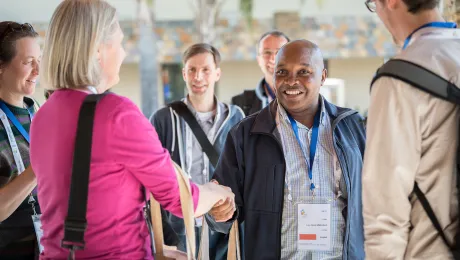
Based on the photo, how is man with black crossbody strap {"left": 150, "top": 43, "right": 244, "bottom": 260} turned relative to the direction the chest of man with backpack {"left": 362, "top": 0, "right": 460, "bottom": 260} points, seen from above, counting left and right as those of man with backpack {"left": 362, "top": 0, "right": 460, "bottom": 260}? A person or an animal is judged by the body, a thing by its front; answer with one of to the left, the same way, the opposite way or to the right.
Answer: the opposite way

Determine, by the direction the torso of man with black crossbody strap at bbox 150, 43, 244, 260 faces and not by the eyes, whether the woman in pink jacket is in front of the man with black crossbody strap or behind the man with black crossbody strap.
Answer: in front

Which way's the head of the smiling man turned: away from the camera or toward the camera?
toward the camera

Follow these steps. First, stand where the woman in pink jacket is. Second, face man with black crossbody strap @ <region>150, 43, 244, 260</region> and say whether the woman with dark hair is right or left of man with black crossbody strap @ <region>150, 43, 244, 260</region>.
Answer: left

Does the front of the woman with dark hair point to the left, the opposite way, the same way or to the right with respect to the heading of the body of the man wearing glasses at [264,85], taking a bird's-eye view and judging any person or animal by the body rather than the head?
to the left

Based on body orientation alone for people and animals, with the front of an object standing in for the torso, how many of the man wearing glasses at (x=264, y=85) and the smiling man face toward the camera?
2

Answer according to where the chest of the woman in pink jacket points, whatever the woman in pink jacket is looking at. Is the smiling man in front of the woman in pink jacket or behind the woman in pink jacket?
in front

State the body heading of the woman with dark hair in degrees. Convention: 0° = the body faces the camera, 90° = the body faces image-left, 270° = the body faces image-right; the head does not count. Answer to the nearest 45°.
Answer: approximately 315°

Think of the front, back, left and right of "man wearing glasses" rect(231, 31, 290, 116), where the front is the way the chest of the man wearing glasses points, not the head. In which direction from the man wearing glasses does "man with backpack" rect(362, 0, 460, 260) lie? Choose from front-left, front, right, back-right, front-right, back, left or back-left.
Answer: front

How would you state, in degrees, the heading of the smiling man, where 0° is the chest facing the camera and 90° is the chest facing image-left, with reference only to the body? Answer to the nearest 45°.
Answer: approximately 0°

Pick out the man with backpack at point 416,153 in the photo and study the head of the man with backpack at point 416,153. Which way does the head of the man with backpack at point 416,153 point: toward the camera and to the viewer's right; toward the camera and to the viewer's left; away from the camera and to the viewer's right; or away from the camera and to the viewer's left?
away from the camera and to the viewer's left

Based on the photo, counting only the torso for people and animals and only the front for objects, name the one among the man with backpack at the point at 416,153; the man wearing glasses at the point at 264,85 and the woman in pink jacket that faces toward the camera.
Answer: the man wearing glasses

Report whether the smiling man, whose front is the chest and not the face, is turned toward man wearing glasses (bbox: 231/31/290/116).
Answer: no

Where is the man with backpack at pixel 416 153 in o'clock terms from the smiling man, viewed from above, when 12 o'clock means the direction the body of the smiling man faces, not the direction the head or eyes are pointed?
The man with backpack is roughly at 11 o'clock from the smiling man.

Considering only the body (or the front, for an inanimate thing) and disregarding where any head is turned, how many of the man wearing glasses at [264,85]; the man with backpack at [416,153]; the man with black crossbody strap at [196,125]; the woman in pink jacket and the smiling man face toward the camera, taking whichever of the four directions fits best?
3

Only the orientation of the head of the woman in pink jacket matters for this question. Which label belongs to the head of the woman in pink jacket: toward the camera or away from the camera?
away from the camera

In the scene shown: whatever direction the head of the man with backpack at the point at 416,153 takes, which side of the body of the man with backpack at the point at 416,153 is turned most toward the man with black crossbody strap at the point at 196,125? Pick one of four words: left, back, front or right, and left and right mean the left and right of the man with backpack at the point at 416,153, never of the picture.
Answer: front

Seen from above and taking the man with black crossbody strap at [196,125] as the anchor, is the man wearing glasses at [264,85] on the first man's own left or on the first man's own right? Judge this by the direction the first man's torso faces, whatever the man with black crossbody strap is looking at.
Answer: on the first man's own left

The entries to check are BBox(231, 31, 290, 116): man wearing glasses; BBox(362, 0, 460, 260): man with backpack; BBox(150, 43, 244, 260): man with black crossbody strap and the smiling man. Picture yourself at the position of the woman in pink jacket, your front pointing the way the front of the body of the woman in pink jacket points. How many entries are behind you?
0

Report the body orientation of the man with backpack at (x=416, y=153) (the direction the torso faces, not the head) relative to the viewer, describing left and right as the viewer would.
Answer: facing away from the viewer and to the left of the viewer

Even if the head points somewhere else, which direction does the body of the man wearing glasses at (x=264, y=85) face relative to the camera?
toward the camera

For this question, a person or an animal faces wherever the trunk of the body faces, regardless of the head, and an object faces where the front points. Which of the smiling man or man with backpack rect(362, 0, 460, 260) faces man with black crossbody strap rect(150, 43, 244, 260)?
man with backpack rect(362, 0, 460, 260)

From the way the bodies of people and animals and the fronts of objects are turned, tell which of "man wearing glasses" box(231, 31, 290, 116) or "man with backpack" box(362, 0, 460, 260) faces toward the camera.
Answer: the man wearing glasses
